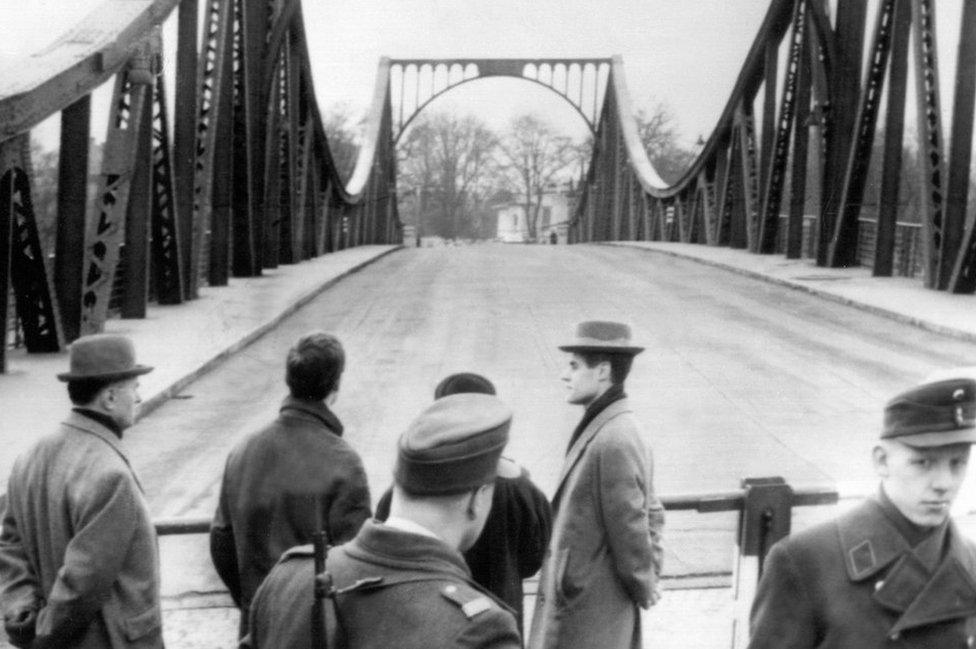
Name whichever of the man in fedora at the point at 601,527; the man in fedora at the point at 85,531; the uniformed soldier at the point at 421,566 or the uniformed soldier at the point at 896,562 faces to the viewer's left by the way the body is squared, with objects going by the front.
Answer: the man in fedora at the point at 601,527

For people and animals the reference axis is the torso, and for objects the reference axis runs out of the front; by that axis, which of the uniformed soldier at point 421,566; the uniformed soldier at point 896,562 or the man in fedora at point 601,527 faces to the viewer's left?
the man in fedora

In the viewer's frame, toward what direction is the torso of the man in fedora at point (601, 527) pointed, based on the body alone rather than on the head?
to the viewer's left

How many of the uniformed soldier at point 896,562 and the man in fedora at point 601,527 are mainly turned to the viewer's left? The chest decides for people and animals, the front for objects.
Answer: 1

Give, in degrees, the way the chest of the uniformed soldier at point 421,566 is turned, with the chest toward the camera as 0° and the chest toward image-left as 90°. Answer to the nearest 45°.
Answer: approximately 225°

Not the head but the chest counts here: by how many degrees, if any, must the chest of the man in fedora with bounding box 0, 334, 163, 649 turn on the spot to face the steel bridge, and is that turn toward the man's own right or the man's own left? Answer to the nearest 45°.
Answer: approximately 45° to the man's own left

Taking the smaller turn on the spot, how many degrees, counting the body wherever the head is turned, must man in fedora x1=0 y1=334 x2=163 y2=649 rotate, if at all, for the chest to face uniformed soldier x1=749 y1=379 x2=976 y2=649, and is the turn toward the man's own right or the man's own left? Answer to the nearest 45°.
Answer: approximately 90° to the man's own right

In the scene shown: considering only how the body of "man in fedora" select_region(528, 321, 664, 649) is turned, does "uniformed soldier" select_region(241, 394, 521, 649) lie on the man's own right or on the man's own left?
on the man's own left
